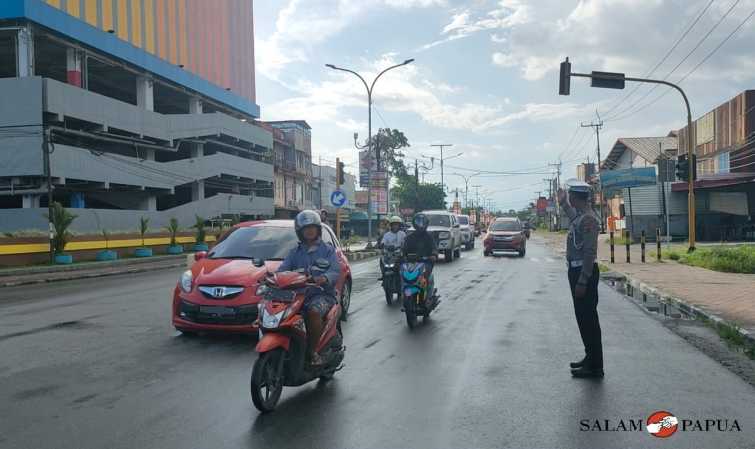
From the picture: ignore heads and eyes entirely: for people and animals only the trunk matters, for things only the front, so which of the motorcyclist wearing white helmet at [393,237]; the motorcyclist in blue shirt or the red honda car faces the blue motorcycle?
the motorcyclist wearing white helmet

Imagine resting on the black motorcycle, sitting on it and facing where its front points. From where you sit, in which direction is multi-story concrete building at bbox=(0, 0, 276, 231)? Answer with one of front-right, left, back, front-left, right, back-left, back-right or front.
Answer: back-right

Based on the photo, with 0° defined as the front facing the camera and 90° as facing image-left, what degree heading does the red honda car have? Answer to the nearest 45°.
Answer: approximately 45°

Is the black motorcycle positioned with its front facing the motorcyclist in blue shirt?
yes

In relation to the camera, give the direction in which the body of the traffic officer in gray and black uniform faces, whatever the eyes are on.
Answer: to the viewer's left

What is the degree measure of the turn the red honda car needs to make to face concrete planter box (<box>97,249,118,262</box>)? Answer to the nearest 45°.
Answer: approximately 135° to its right

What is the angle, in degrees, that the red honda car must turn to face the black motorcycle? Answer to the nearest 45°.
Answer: approximately 180°

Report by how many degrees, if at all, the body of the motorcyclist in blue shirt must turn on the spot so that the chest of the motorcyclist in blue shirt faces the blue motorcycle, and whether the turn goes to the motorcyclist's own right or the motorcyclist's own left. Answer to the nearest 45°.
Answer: approximately 180°
